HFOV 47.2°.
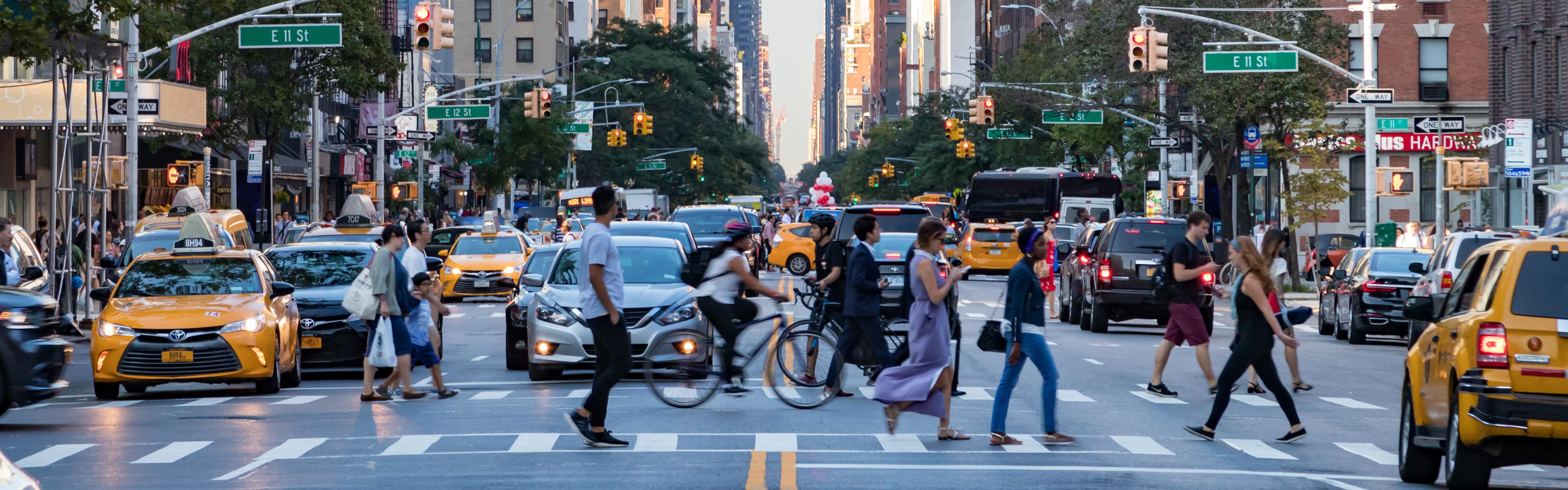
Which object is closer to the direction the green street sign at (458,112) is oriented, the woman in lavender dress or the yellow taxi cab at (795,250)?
the woman in lavender dress

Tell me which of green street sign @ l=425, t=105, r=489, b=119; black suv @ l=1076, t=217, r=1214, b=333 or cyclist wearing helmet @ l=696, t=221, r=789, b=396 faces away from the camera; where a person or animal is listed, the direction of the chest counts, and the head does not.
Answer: the black suv

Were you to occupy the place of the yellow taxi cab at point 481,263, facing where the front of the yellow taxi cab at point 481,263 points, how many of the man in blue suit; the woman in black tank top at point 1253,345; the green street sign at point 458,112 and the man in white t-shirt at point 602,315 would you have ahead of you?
3

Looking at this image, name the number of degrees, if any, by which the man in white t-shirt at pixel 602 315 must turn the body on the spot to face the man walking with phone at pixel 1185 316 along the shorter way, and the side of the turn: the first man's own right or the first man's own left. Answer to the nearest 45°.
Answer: approximately 45° to the first man's own left

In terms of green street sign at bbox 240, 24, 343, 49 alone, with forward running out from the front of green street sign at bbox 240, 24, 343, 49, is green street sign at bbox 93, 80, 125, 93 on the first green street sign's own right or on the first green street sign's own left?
on the first green street sign's own right

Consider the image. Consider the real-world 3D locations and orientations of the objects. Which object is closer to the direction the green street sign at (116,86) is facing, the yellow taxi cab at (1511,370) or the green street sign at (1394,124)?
the yellow taxi cab

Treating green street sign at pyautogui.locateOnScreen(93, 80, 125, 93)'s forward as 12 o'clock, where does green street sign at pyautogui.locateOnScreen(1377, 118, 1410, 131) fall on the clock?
green street sign at pyautogui.locateOnScreen(1377, 118, 1410, 131) is roughly at 9 o'clock from green street sign at pyautogui.locateOnScreen(93, 80, 125, 93).

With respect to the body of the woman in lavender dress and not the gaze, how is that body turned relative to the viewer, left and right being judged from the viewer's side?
facing to the right of the viewer

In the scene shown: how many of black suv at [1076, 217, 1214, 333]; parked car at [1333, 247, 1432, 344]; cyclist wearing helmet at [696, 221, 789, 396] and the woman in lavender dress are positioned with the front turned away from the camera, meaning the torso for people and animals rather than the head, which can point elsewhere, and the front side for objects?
2

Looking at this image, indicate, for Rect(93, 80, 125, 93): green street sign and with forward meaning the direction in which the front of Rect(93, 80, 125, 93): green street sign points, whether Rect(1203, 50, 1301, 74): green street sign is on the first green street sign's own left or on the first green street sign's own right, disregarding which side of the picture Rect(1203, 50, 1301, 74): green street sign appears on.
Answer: on the first green street sign's own left

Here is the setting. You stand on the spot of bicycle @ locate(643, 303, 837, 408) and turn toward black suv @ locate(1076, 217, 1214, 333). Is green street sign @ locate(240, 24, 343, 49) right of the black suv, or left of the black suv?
left
